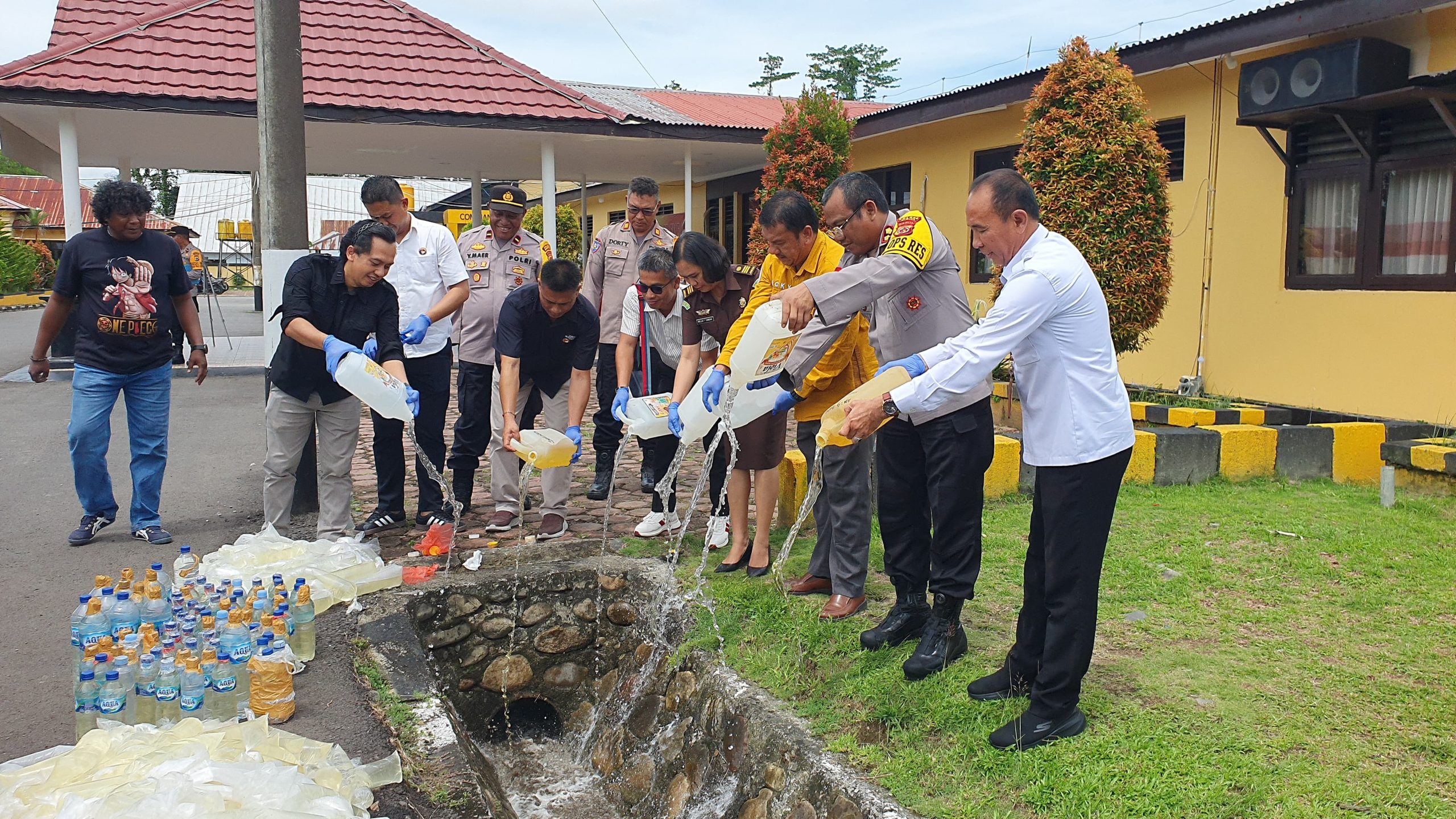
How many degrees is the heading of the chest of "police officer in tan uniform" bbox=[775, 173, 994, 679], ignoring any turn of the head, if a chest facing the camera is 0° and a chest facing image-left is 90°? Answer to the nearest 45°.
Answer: approximately 45°

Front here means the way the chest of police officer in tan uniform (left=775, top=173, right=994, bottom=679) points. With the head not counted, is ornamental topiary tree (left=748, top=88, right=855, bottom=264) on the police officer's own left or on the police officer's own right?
on the police officer's own right

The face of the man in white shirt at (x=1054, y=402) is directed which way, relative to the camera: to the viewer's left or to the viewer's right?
to the viewer's left

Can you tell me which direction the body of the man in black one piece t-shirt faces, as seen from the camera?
toward the camera

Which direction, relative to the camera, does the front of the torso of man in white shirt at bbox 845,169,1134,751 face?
to the viewer's left

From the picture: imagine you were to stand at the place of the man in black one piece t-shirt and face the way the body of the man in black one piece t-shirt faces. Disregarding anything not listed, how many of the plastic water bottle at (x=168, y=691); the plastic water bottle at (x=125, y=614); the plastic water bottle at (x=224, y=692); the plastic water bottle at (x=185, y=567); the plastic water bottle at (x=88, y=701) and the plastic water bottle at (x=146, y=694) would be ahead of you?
6

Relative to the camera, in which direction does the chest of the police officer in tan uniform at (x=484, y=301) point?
toward the camera

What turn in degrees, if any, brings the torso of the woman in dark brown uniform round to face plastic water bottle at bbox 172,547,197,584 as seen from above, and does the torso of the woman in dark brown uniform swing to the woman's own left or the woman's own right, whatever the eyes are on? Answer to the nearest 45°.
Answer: approximately 45° to the woman's own right

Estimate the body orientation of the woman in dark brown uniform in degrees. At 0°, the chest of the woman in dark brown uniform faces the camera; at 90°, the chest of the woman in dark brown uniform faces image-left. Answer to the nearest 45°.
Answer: approximately 45°

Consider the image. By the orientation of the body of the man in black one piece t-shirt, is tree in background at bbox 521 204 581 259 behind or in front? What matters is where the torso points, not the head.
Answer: behind

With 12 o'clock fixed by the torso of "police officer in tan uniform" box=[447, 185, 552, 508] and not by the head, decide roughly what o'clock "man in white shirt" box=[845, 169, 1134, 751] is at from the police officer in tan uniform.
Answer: The man in white shirt is roughly at 11 o'clock from the police officer in tan uniform.

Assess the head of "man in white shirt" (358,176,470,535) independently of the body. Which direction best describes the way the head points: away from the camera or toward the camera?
toward the camera

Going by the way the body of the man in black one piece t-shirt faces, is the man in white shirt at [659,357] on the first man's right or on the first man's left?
on the first man's left

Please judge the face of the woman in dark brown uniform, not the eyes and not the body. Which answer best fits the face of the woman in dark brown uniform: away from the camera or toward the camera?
toward the camera

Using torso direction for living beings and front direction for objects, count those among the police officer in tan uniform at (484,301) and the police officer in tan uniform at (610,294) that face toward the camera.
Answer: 2

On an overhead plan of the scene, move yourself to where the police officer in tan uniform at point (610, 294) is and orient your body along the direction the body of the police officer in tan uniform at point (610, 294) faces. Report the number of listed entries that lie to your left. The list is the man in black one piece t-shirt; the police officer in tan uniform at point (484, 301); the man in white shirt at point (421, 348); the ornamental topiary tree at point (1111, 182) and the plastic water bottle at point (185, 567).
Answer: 1

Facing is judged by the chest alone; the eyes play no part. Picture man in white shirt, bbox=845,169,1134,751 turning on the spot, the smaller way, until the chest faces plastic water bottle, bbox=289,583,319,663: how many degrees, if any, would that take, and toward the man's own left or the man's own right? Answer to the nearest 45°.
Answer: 0° — they already face it

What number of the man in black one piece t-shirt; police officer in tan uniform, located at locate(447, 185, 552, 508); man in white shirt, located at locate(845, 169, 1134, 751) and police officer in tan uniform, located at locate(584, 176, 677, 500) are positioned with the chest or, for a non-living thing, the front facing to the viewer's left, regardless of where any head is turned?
1
